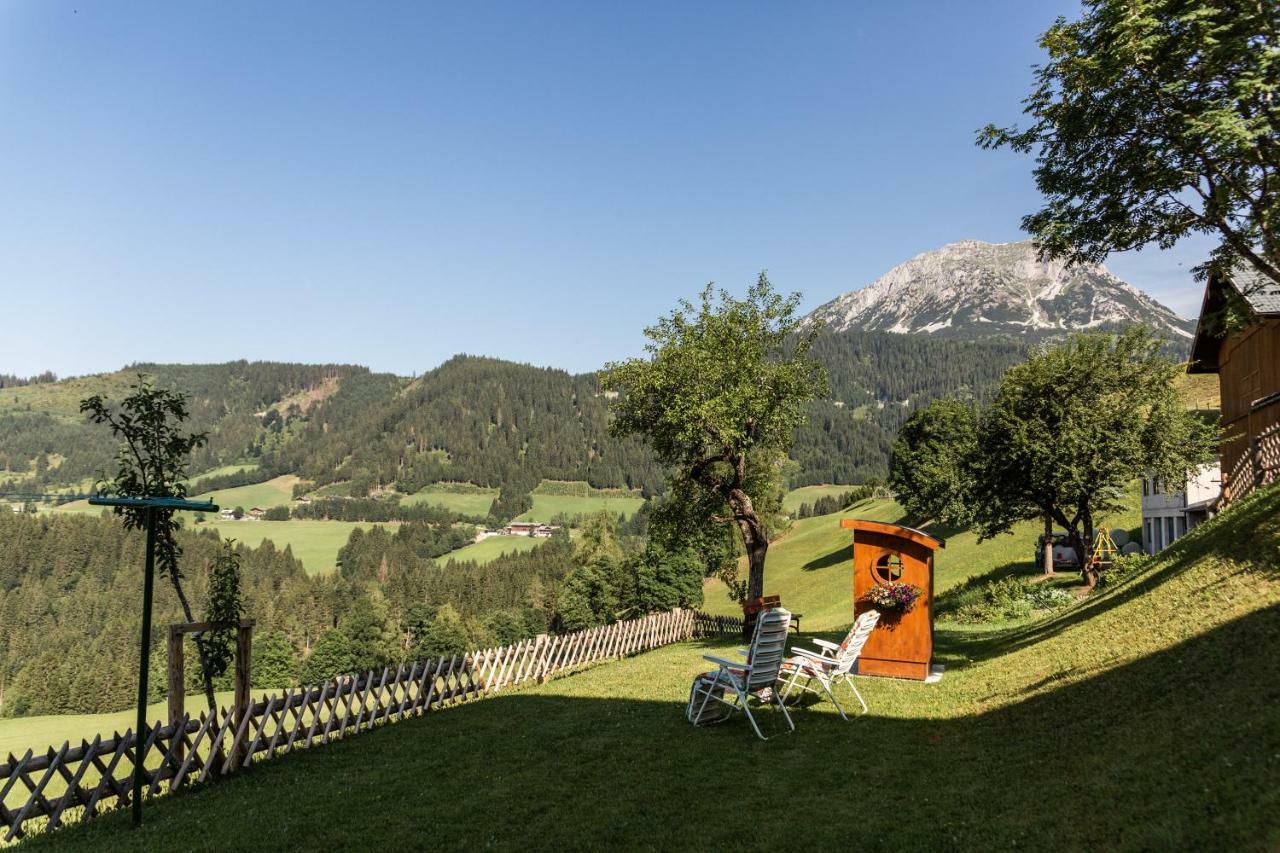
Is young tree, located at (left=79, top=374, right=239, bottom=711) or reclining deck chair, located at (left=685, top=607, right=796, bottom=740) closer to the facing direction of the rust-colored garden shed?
the reclining deck chair

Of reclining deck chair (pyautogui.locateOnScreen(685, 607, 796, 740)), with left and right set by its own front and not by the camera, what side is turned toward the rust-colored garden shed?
right

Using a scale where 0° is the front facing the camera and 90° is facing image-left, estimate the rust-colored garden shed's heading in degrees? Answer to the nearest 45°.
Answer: approximately 0°

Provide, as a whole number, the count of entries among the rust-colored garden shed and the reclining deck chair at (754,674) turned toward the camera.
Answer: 1

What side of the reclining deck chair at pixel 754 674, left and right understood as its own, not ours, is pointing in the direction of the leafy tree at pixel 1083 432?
right

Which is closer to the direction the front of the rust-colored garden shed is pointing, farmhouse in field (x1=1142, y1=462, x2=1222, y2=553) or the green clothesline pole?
the green clothesline pole

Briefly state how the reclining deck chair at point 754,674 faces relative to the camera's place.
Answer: facing away from the viewer and to the left of the viewer

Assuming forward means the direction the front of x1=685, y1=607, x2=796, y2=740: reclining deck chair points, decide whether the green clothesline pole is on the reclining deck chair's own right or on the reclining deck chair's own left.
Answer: on the reclining deck chair's own left

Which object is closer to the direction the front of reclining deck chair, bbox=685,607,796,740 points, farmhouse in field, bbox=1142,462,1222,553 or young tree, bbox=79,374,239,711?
the young tree
